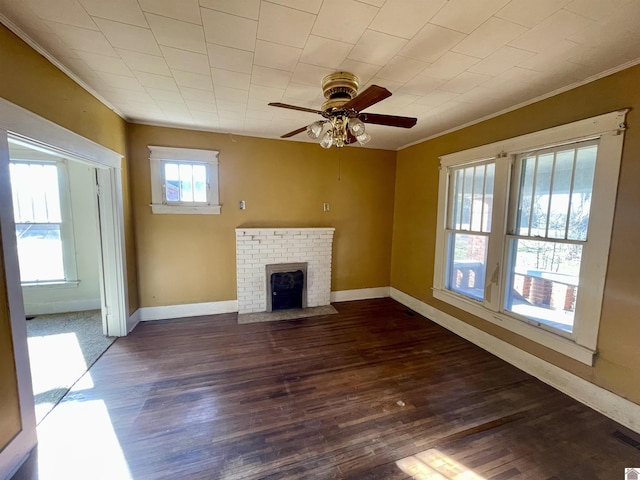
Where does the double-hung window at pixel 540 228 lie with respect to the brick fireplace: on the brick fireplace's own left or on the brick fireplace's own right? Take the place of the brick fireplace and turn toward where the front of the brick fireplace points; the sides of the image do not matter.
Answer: on the brick fireplace's own left

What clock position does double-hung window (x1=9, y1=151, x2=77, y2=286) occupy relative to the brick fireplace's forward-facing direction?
The double-hung window is roughly at 3 o'clock from the brick fireplace.

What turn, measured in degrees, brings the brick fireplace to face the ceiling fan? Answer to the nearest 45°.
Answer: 0° — it already faces it

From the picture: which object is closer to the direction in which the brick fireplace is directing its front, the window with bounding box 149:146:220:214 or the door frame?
the door frame

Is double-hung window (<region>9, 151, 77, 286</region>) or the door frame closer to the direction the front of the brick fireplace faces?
the door frame

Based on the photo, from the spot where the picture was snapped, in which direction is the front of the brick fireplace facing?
facing the viewer

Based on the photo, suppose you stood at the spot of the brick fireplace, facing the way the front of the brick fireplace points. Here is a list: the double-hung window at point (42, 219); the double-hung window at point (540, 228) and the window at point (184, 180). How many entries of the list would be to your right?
2

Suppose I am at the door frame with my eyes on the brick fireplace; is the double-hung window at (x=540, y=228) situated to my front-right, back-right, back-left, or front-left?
front-right

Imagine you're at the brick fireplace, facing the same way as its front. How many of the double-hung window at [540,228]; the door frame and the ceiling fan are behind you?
0

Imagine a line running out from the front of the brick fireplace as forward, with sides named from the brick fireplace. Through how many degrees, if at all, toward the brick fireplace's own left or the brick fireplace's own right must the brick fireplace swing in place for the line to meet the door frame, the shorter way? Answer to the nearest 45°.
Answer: approximately 45° to the brick fireplace's own right

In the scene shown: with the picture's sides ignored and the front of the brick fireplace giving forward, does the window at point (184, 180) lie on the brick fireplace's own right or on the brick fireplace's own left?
on the brick fireplace's own right

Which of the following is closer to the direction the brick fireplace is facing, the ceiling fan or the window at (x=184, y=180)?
the ceiling fan
